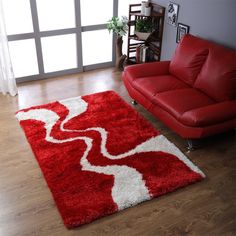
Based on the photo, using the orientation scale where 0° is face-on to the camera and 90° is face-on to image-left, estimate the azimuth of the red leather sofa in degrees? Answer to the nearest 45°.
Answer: approximately 45°

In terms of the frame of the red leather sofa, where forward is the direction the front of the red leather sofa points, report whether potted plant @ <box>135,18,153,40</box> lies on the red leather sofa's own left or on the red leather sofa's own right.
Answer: on the red leather sofa's own right

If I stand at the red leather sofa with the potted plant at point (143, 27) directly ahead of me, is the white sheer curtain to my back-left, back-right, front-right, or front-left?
front-left

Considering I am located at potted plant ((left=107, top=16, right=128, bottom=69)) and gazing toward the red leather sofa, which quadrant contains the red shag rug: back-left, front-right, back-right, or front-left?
front-right

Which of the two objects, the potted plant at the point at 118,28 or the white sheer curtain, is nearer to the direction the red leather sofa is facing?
the white sheer curtain

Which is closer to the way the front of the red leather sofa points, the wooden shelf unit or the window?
the window

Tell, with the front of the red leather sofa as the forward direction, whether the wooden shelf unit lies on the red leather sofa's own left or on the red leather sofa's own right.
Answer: on the red leather sofa's own right

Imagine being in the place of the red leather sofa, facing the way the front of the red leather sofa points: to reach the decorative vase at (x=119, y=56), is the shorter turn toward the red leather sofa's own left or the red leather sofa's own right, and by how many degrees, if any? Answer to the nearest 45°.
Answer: approximately 90° to the red leather sofa's own right

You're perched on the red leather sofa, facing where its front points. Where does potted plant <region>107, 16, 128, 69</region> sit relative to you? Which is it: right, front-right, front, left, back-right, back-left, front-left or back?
right

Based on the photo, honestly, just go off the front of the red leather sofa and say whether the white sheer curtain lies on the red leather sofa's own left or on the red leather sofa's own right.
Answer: on the red leather sofa's own right

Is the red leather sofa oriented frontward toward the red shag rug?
yes

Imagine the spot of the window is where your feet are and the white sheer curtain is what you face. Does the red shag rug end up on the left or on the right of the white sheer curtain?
left
